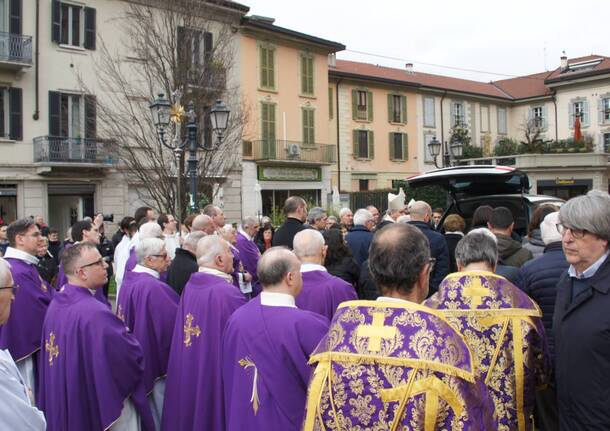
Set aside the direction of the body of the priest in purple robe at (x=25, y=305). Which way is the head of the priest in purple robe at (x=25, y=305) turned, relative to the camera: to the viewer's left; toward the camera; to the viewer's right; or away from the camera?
to the viewer's right

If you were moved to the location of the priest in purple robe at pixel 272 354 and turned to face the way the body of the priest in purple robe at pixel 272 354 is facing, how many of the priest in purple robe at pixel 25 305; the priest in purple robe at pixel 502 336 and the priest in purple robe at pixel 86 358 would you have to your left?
2

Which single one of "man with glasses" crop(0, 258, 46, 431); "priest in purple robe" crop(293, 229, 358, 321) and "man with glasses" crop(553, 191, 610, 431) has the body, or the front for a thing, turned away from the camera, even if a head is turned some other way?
the priest in purple robe

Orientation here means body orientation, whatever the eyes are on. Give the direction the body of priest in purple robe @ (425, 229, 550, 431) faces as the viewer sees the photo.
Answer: away from the camera

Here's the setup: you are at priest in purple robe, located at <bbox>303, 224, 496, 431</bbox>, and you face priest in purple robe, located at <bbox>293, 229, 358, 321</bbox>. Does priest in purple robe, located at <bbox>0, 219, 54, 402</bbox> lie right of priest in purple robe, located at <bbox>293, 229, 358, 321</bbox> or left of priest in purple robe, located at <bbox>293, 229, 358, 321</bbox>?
left

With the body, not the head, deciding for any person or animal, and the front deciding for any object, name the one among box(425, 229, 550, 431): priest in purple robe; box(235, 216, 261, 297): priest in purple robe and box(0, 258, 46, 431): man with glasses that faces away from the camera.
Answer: box(425, 229, 550, 431): priest in purple robe

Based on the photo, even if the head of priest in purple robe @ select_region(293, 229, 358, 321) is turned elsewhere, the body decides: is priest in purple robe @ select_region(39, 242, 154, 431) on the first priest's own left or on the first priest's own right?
on the first priest's own left

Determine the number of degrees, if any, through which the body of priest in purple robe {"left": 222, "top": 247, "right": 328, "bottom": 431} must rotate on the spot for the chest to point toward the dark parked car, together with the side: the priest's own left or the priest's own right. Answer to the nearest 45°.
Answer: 0° — they already face it

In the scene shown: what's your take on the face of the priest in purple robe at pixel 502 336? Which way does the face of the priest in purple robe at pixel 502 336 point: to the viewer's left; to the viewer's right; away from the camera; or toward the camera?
away from the camera

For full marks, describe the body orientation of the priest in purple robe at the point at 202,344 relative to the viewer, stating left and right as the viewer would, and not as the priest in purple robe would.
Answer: facing away from the viewer and to the right of the viewer

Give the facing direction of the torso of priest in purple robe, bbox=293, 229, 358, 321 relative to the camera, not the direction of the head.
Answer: away from the camera
